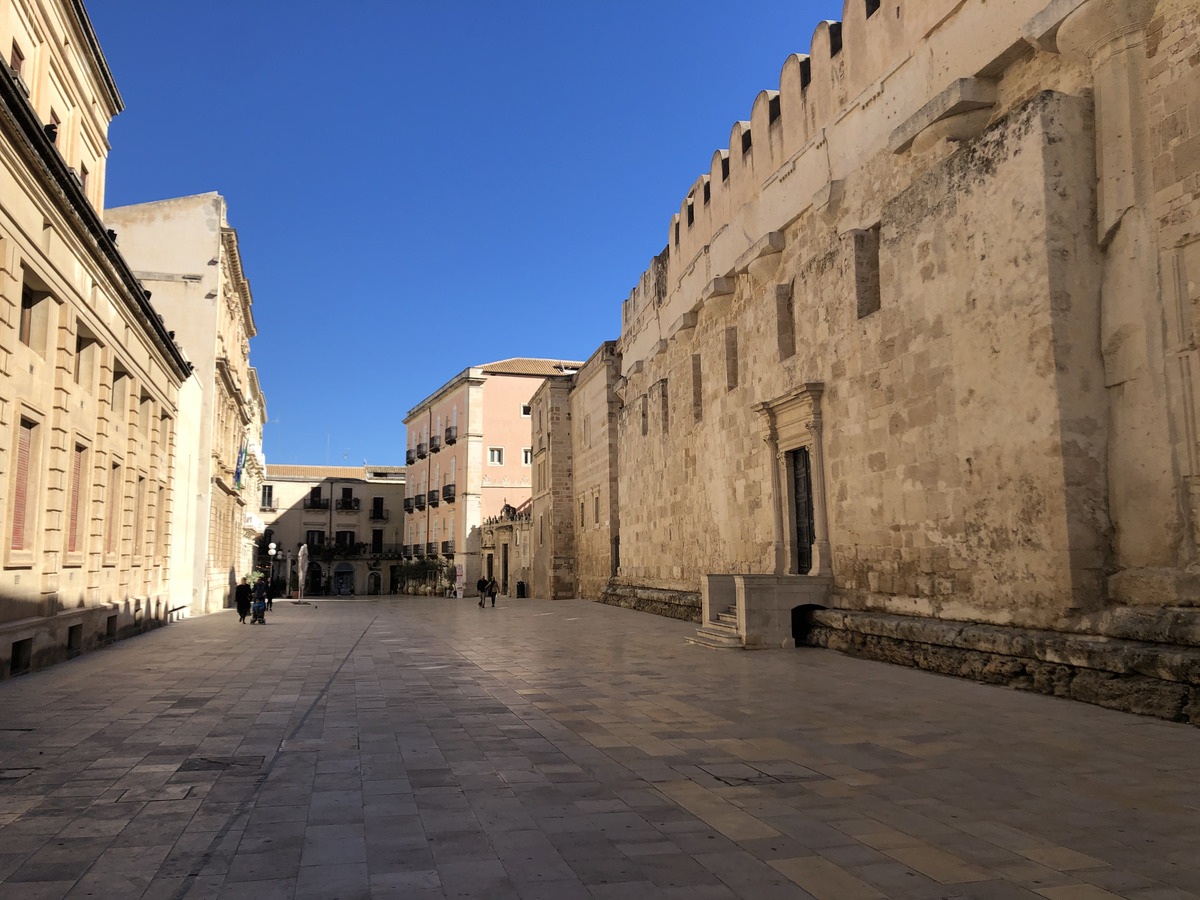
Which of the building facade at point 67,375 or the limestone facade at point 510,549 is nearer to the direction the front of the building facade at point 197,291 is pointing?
the limestone facade

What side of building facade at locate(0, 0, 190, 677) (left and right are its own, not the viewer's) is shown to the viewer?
right

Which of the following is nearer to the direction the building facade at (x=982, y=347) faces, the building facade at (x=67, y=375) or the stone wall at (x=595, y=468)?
the building facade

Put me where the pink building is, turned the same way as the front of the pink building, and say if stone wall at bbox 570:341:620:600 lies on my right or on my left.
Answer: on my left

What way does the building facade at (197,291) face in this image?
to the viewer's right

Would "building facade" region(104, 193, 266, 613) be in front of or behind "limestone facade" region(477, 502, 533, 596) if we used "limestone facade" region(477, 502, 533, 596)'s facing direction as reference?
in front

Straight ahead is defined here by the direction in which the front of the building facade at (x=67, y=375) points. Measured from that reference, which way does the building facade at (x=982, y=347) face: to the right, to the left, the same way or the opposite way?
the opposite way

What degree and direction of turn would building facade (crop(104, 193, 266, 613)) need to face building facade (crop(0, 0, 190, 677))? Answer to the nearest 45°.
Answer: approximately 90° to its right

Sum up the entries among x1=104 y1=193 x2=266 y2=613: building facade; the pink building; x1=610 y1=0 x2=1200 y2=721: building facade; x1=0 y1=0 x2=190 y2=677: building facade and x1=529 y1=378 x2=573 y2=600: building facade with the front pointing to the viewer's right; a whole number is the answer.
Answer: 2

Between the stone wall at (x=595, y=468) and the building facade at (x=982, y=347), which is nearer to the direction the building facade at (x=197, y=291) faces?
the stone wall

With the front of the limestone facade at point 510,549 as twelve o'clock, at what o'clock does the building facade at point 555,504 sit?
The building facade is roughly at 10 o'clock from the limestone facade.

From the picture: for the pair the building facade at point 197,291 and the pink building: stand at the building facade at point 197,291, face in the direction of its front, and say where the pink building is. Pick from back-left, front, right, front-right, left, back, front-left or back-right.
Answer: front-left

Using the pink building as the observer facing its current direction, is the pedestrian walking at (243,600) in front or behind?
in front

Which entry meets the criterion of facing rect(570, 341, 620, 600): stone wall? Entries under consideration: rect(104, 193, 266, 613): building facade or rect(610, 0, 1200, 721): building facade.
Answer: rect(104, 193, 266, 613): building facade

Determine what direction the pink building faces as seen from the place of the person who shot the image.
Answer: facing the viewer and to the left of the viewer
